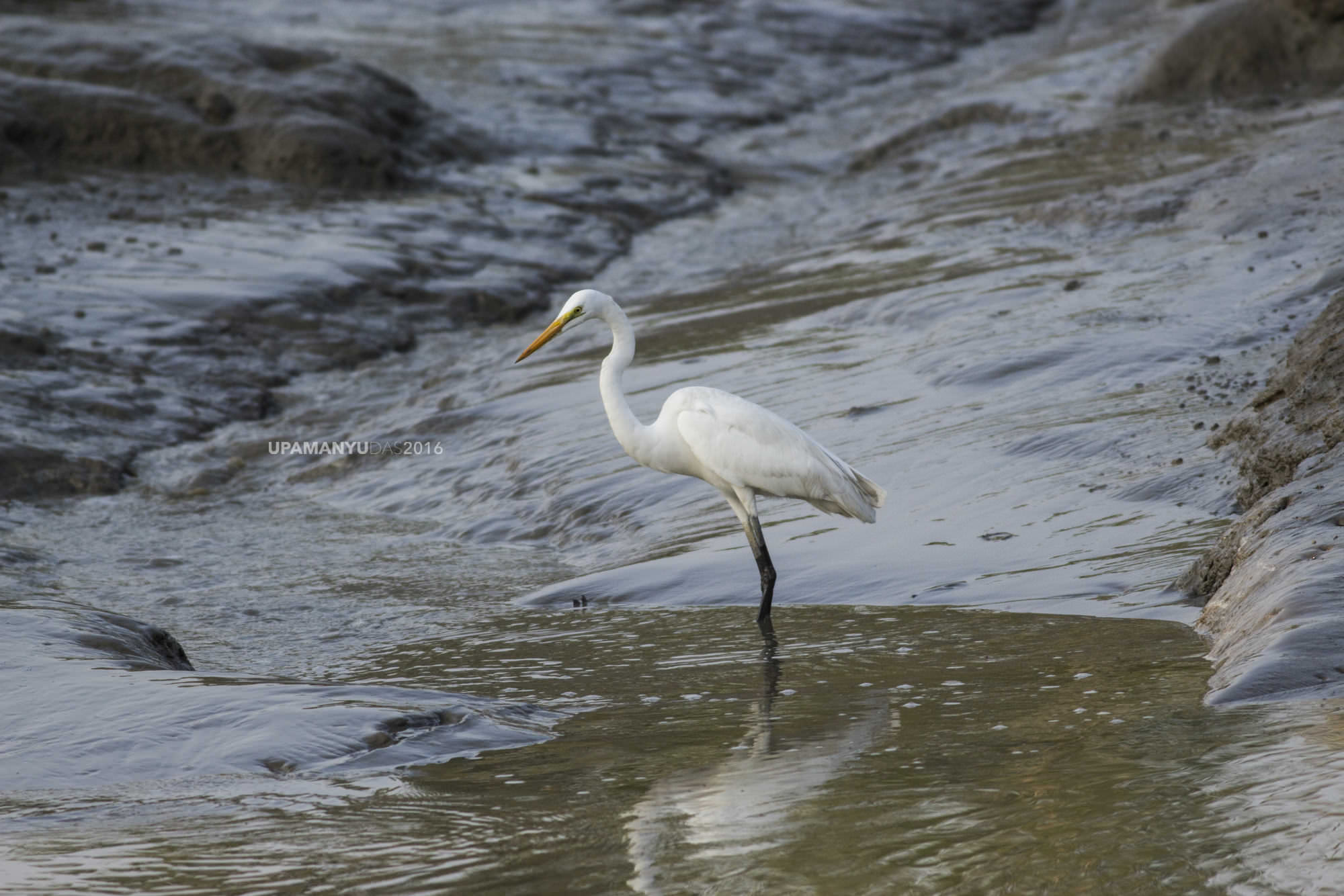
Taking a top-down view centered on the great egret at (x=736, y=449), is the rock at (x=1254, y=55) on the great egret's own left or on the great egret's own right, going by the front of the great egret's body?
on the great egret's own right

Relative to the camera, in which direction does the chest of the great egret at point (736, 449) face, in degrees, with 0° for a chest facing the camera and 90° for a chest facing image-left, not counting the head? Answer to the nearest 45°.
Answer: approximately 90°
